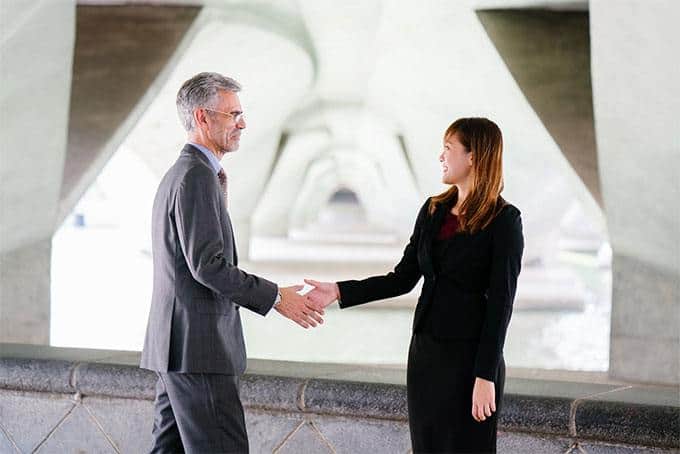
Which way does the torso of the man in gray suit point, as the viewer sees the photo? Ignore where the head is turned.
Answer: to the viewer's right

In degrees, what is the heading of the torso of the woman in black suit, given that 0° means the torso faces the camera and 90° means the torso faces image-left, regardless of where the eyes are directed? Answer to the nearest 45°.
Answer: approximately 45°

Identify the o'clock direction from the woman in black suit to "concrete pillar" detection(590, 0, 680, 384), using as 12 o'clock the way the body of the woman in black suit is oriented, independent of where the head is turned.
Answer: The concrete pillar is roughly at 5 o'clock from the woman in black suit.

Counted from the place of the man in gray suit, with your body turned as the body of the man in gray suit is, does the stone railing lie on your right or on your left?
on your left

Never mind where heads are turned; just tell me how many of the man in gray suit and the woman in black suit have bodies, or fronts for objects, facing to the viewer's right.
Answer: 1

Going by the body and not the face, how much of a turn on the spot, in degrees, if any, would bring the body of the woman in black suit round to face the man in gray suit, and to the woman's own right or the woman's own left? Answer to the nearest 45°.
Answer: approximately 45° to the woman's own right

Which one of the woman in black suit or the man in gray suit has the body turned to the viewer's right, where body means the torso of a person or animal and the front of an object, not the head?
the man in gray suit

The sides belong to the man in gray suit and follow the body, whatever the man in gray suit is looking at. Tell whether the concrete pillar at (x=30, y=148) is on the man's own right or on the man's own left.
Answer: on the man's own left

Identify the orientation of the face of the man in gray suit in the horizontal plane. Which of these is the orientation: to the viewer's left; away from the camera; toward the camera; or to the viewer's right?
to the viewer's right

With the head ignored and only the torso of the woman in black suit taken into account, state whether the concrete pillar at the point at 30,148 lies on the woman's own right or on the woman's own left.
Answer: on the woman's own right
